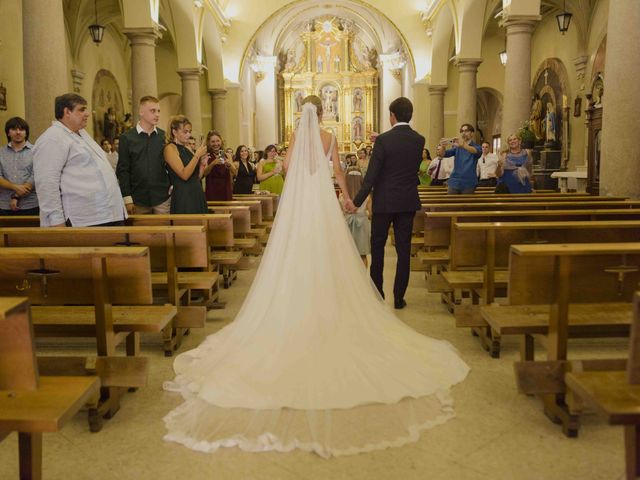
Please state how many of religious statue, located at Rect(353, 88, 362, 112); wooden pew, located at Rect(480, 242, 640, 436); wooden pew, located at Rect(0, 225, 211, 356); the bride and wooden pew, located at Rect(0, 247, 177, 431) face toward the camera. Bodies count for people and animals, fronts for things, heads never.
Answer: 1

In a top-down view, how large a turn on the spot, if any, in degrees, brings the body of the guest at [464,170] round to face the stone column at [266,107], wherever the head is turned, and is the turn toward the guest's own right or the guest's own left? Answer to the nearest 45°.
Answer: approximately 90° to the guest's own right

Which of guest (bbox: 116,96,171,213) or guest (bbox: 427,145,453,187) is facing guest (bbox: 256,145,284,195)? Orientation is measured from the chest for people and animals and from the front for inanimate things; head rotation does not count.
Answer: guest (bbox: 427,145,453,187)

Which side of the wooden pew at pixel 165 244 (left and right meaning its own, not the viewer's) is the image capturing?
back

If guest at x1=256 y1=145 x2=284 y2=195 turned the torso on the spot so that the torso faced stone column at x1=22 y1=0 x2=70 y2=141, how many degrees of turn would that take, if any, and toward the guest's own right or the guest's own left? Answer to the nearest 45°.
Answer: approximately 90° to the guest's own right

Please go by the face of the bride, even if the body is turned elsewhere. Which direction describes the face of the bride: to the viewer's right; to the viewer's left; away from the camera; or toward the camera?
away from the camera

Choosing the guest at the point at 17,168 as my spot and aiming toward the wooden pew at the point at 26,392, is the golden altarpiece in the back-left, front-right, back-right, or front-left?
back-left

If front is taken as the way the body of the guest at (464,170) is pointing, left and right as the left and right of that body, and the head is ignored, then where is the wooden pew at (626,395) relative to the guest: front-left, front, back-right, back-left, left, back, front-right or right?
front-left

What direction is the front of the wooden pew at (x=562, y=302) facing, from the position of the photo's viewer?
facing away from the viewer

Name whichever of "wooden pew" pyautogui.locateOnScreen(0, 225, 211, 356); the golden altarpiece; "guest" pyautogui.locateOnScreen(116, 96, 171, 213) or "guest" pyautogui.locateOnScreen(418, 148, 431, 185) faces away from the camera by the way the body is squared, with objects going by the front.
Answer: the wooden pew

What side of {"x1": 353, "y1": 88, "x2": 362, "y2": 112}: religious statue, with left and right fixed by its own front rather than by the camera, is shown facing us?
front

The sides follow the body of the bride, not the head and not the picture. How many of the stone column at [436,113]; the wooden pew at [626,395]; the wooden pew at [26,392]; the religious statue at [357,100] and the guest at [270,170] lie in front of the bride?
3

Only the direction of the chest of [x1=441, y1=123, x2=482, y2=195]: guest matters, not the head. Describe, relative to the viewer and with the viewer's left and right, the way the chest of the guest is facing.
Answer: facing the viewer and to the left of the viewer

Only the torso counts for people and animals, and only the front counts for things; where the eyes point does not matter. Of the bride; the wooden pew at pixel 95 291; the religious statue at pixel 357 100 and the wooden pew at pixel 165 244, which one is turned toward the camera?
the religious statue

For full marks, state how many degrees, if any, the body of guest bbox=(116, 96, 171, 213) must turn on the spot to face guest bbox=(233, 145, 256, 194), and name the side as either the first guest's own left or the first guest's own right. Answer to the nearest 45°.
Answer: approximately 135° to the first guest's own left

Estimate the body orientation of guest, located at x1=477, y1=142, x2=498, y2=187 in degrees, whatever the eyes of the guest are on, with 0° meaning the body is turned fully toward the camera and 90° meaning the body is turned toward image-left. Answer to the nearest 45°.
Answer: approximately 45°
